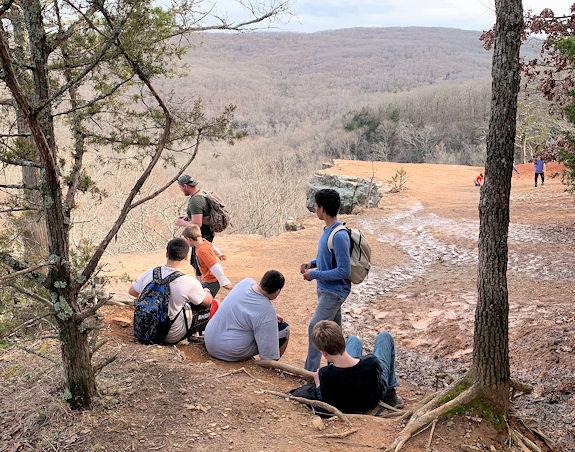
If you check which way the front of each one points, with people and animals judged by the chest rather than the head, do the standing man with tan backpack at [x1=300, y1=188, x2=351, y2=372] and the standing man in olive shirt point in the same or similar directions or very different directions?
same or similar directions

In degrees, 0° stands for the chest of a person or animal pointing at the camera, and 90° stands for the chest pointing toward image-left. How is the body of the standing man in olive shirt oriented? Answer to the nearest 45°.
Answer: approximately 90°

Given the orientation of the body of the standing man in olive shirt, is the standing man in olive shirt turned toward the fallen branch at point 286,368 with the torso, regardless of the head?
no

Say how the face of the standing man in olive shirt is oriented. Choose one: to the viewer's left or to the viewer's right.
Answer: to the viewer's left

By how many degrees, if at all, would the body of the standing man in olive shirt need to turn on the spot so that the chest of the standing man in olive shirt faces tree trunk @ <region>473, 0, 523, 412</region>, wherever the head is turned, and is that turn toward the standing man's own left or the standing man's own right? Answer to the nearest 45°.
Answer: approximately 135° to the standing man's own left

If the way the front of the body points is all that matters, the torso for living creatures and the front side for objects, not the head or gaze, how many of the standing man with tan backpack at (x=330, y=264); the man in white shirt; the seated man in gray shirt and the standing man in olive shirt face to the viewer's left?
2

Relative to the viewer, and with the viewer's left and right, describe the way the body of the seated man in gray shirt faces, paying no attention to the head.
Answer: facing away from the viewer and to the right of the viewer

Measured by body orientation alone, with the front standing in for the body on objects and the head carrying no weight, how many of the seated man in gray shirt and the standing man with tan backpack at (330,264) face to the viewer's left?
1

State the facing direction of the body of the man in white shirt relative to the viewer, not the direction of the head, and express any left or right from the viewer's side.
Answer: facing away from the viewer and to the right of the viewer

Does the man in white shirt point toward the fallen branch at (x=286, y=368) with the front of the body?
no

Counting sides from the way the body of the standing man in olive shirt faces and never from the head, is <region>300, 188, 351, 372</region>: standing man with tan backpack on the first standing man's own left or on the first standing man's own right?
on the first standing man's own left

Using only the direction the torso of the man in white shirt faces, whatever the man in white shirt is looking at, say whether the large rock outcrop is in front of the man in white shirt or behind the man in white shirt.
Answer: in front

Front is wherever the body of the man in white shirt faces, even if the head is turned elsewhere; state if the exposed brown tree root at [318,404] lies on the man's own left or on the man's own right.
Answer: on the man's own right

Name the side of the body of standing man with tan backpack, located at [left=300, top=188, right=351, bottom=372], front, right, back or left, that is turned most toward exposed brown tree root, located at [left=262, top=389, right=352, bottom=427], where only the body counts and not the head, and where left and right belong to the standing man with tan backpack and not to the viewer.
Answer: left

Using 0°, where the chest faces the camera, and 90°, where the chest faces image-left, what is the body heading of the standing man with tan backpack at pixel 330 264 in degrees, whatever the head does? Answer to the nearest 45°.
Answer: approximately 90°
